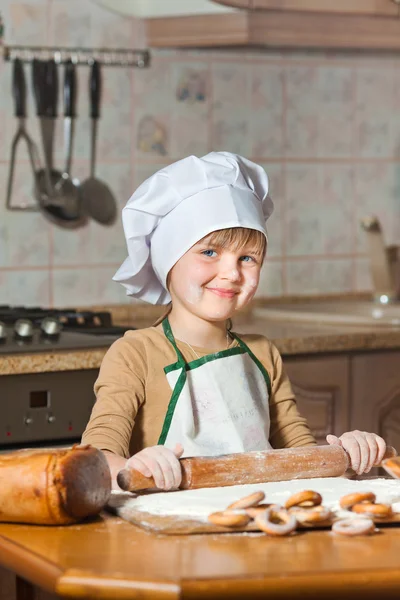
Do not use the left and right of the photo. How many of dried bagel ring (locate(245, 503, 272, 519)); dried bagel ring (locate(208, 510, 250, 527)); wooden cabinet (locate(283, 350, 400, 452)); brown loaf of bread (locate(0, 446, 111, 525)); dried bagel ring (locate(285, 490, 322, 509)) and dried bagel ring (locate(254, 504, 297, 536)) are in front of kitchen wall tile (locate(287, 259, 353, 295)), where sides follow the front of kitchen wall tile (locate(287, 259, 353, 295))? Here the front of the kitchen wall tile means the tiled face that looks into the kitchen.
6

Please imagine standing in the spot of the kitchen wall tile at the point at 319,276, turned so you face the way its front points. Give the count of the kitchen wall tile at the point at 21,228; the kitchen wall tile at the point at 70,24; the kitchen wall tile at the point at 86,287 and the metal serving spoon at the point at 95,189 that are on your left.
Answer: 0

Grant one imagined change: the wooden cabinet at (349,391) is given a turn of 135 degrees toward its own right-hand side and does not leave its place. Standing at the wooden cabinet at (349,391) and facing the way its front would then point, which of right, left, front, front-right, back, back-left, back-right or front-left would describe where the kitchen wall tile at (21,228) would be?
front-left

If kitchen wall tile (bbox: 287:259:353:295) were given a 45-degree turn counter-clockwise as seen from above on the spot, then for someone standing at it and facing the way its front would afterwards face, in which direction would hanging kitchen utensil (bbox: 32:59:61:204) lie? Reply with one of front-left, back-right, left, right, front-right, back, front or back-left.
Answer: right

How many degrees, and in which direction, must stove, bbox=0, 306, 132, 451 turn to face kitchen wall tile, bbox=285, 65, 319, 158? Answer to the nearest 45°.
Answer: approximately 135° to its left

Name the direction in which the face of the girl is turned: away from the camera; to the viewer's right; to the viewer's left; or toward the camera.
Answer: toward the camera

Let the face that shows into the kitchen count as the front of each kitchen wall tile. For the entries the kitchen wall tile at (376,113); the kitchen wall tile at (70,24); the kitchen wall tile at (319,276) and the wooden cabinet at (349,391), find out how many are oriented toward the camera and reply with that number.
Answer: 4

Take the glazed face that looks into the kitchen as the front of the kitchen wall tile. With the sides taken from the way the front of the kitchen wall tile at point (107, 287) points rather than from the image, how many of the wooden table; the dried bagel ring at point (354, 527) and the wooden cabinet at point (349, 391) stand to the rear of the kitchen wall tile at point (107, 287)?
0

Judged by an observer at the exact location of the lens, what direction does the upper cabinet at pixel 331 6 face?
facing the viewer

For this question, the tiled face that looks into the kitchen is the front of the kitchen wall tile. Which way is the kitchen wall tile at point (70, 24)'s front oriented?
toward the camera

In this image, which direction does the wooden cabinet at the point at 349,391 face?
toward the camera

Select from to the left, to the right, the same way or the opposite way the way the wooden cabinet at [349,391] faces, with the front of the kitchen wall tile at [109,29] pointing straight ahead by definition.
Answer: the same way

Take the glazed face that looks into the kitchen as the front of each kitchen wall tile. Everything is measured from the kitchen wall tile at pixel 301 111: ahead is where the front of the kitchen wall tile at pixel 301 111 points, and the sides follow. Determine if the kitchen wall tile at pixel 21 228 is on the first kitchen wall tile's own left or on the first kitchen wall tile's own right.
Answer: on the first kitchen wall tile's own right

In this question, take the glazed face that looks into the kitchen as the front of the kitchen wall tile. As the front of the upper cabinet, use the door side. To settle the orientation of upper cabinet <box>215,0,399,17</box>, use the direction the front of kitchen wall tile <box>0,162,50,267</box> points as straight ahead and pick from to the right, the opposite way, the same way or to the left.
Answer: the same way
